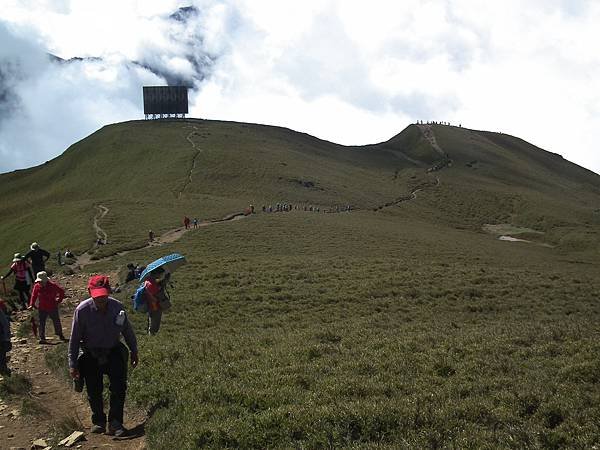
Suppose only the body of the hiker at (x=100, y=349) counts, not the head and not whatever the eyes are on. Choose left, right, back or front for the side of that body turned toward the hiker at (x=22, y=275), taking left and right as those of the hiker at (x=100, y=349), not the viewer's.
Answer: back

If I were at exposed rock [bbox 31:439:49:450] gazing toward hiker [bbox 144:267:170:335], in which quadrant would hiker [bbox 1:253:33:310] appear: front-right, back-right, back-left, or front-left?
front-left

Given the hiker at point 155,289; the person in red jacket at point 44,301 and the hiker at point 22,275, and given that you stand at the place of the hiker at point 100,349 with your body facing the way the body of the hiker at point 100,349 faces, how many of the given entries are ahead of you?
0

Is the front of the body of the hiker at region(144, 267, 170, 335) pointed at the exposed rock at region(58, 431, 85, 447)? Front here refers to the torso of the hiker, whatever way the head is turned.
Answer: no

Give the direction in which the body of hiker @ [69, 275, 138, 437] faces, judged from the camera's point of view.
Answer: toward the camera

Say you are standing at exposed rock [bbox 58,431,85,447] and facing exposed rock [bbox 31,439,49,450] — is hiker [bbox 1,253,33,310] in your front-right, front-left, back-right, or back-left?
front-right

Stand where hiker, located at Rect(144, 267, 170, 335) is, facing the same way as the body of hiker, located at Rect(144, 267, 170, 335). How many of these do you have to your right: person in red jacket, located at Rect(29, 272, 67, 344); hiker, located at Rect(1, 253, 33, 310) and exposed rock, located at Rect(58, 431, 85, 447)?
1

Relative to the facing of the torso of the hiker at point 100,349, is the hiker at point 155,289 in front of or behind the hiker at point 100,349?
behind

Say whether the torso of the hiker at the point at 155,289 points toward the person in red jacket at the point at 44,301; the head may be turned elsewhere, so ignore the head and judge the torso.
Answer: no

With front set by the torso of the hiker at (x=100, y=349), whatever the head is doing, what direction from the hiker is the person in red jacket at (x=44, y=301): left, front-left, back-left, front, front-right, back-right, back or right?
back
